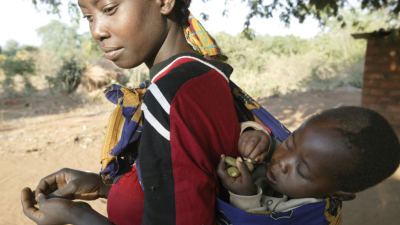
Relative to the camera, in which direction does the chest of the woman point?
to the viewer's left

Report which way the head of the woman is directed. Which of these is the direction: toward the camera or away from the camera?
toward the camera

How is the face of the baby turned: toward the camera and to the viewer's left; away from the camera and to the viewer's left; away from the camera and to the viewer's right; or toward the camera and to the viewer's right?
toward the camera and to the viewer's left
